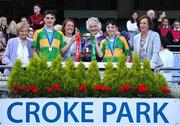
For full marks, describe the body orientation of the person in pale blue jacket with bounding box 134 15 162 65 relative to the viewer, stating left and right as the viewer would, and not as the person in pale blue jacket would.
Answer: facing the viewer and to the left of the viewer

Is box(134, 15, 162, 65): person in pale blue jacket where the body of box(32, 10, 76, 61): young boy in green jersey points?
no

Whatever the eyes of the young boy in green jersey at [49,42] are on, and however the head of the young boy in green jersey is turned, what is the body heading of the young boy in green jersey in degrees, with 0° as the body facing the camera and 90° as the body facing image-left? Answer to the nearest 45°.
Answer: approximately 0°

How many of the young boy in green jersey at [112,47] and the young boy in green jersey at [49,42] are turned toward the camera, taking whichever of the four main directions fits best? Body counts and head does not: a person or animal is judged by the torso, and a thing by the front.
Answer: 2

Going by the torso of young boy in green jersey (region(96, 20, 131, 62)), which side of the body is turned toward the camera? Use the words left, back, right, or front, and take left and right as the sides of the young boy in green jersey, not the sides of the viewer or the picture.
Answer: front

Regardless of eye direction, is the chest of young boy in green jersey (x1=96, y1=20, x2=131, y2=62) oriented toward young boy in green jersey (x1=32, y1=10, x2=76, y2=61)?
no

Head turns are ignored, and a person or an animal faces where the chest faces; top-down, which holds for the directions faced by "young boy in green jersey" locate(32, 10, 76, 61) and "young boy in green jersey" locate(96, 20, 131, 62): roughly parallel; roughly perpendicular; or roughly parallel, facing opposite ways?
roughly parallel

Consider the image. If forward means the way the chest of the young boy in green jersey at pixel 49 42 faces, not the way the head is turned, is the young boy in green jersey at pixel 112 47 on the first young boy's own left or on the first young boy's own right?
on the first young boy's own left
